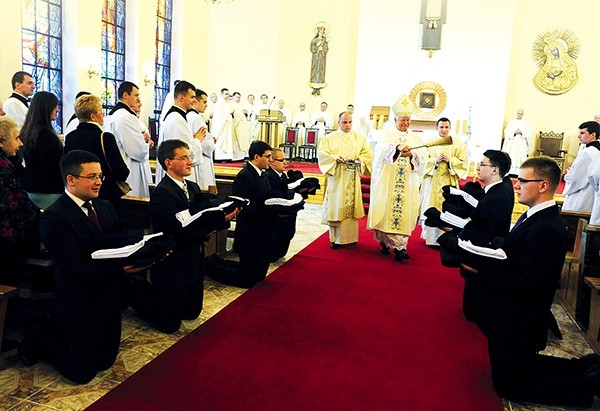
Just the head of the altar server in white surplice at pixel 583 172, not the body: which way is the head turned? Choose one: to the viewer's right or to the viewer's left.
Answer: to the viewer's left

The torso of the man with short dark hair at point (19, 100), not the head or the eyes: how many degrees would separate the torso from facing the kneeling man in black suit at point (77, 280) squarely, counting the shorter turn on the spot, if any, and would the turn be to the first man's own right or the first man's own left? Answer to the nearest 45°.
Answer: approximately 90° to the first man's own right

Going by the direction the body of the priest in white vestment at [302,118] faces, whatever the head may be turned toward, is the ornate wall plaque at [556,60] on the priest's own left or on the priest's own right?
on the priest's own left

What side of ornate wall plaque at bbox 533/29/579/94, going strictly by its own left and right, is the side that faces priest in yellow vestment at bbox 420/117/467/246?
front

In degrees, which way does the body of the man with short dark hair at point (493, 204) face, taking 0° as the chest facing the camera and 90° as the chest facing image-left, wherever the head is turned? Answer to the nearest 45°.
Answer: approximately 90°

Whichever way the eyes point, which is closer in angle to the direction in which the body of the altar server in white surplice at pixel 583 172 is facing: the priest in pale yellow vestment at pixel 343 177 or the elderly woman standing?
the priest in pale yellow vestment

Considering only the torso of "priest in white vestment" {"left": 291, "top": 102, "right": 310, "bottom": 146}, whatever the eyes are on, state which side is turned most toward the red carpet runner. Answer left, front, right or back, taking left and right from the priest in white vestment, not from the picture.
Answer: front

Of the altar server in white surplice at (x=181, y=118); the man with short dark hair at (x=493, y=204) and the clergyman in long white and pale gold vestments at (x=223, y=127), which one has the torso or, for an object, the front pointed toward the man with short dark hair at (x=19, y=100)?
the man with short dark hair at (x=493, y=204)

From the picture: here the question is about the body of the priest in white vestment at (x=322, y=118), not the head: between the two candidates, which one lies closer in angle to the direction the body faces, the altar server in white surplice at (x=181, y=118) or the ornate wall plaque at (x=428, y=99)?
the altar server in white surplice

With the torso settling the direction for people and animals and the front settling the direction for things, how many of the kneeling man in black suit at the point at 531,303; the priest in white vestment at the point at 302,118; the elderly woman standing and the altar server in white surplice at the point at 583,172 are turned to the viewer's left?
2

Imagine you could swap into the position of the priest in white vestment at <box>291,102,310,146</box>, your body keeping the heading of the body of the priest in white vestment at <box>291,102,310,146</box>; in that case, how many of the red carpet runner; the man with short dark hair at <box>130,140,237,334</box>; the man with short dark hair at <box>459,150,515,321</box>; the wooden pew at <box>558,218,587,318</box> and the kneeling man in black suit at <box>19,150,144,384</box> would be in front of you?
5

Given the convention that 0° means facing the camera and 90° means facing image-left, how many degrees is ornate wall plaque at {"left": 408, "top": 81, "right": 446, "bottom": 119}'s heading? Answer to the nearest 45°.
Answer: approximately 0°

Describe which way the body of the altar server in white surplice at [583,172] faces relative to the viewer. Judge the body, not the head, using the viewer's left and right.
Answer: facing to the left of the viewer
